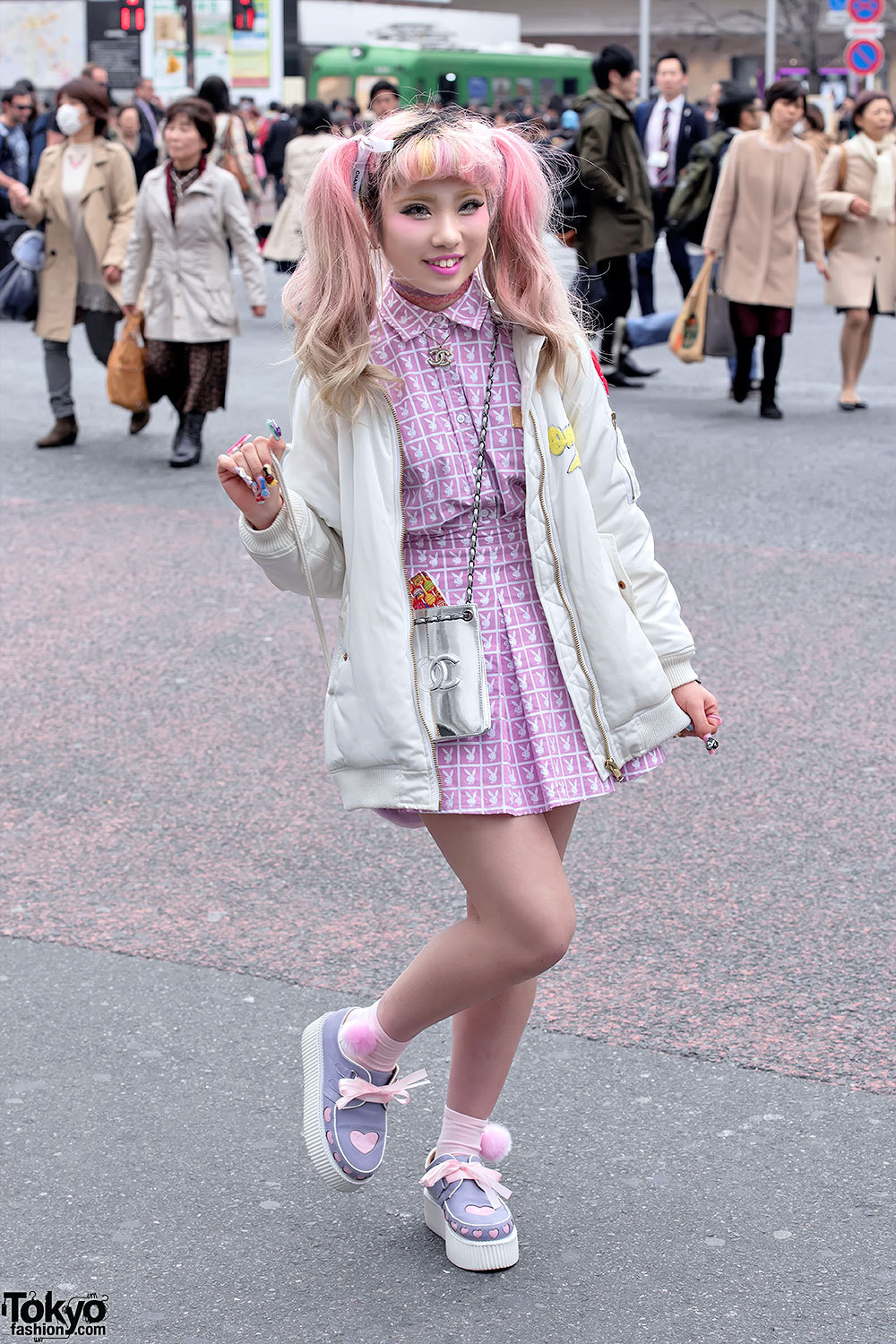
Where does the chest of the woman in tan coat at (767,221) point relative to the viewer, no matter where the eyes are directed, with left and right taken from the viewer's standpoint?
facing the viewer

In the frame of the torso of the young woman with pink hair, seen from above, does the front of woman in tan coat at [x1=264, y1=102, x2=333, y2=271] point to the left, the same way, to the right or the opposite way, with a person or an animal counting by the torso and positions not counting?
the opposite way

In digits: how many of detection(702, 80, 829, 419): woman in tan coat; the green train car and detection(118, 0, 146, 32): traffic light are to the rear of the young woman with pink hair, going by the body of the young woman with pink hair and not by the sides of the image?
3

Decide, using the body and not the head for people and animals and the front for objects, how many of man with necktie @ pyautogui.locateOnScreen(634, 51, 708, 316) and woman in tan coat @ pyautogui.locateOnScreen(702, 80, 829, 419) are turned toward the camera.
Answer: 2

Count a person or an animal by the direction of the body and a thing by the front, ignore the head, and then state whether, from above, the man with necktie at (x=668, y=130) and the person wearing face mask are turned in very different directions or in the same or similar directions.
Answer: same or similar directions

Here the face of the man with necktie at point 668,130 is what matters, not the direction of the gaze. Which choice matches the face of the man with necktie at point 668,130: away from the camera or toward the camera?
toward the camera

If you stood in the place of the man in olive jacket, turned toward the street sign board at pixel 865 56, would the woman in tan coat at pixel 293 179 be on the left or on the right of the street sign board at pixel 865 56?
left

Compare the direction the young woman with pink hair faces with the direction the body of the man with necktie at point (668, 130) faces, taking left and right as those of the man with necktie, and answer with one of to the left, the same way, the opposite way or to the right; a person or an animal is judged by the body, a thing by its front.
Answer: the same way

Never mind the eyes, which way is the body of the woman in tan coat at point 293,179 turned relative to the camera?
away from the camera

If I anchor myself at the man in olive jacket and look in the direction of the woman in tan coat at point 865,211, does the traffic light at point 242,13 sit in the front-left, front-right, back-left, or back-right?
back-left

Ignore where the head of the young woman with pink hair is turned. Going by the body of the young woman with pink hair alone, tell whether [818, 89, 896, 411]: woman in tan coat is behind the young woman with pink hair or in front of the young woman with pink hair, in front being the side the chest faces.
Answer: behind

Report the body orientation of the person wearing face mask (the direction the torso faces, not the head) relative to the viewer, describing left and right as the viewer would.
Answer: facing the viewer and to the left of the viewer

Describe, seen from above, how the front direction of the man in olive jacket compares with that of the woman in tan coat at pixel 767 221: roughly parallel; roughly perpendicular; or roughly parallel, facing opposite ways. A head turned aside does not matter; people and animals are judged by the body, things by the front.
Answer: roughly perpendicular

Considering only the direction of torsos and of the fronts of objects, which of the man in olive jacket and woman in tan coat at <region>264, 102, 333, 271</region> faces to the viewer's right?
the man in olive jacket

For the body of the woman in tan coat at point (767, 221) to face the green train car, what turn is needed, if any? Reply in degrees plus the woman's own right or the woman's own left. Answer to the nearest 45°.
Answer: approximately 180°

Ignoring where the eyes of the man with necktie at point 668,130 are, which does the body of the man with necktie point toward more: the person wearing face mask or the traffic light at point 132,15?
the person wearing face mask

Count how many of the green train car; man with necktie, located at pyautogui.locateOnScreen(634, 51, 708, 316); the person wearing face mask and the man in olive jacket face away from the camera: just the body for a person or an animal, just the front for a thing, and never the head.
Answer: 0

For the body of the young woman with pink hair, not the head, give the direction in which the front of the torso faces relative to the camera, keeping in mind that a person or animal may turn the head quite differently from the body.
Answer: toward the camera

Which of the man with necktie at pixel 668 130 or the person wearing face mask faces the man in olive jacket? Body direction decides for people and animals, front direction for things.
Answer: the man with necktie

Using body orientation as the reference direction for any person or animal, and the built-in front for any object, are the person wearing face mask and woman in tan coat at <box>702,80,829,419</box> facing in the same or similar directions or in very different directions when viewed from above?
same or similar directions

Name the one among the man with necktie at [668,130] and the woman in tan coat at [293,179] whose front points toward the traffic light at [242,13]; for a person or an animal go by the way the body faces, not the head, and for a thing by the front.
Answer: the woman in tan coat
